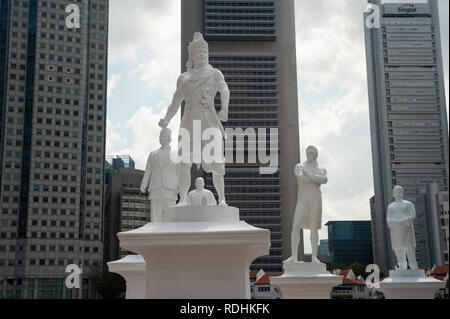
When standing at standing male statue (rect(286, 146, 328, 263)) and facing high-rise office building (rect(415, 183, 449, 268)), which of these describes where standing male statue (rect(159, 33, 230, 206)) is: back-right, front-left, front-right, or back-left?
back-left

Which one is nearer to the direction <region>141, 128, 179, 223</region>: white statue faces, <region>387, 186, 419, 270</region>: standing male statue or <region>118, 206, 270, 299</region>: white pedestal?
the white pedestal

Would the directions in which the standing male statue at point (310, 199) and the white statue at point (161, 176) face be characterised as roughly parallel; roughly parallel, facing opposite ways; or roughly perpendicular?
roughly parallel

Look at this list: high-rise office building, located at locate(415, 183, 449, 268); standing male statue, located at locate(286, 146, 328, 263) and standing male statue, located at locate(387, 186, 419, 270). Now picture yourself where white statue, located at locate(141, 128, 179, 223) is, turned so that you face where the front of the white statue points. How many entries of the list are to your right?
0

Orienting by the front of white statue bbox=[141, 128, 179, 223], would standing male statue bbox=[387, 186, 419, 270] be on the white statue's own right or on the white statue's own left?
on the white statue's own left

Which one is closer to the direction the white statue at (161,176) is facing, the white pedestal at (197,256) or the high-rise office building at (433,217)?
the white pedestal

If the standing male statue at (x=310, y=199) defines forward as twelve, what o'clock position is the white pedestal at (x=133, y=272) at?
The white pedestal is roughly at 3 o'clock from the standing male statue.

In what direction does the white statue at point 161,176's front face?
toward the camera

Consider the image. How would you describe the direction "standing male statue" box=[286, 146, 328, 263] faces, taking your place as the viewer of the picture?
facing the viewer

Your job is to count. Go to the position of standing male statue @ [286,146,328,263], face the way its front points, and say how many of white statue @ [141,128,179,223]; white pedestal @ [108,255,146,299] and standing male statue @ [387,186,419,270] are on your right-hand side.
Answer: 2

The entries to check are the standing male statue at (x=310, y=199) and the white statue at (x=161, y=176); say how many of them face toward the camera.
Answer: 2

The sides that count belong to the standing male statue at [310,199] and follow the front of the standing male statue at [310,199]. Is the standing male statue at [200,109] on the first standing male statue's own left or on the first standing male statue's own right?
on the first standing male statue's own right

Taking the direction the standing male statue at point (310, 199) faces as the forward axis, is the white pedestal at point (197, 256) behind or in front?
in front
